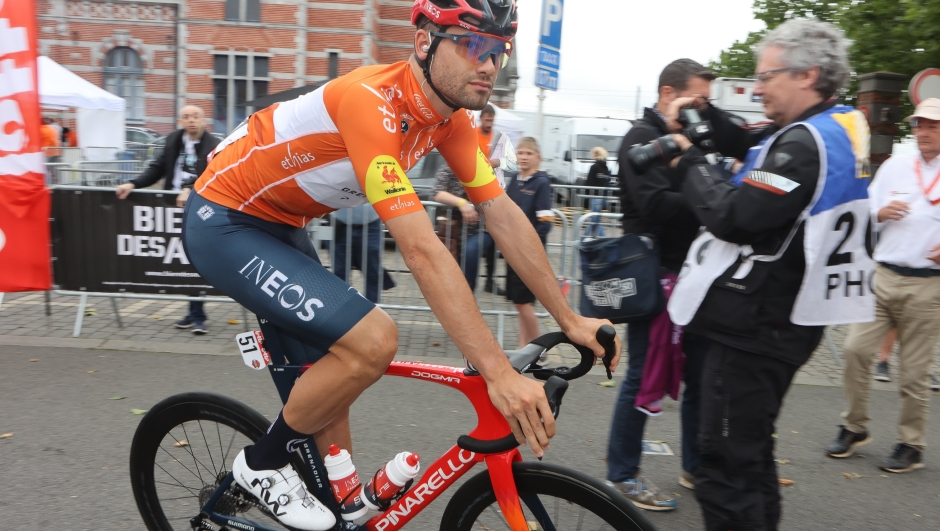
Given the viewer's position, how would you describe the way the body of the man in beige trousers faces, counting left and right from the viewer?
facing the viewer and to the left of the viewer

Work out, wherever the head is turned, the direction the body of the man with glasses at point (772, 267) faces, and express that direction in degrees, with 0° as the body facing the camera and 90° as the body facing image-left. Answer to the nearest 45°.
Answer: approximately 90°

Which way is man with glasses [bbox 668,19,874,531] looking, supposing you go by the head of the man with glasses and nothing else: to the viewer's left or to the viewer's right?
to the viewer's left

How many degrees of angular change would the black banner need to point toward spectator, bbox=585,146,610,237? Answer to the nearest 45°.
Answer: approximately 135° to its left

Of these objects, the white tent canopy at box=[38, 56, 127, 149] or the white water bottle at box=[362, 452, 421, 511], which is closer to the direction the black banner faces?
the white water bottle

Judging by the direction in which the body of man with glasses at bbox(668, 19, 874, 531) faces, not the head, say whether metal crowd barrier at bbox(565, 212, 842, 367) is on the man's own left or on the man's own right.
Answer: on the man's own right

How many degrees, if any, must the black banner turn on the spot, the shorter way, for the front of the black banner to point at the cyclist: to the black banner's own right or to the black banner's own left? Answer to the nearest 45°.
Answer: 0° — it already faces them

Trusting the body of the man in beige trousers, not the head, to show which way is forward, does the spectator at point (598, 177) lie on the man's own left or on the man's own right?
on the man's own right
